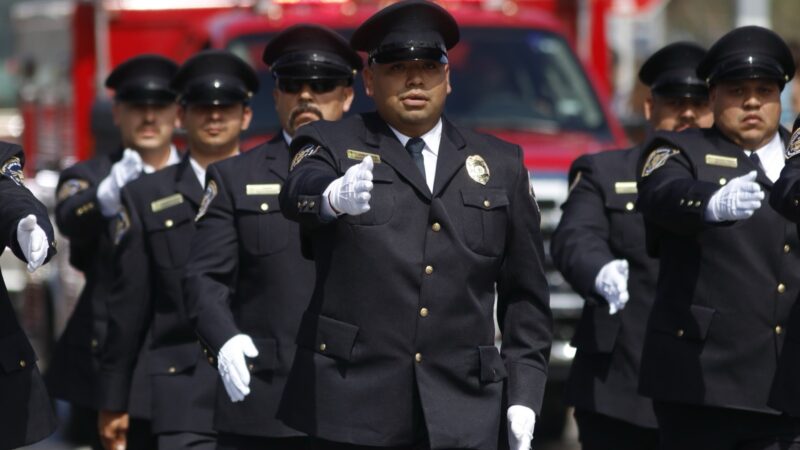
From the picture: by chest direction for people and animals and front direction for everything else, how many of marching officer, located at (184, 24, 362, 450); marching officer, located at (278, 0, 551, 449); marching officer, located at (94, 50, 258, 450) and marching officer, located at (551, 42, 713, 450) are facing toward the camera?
4

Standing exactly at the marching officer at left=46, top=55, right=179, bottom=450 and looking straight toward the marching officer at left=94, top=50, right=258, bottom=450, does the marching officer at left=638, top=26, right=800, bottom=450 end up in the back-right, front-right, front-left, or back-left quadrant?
front-left

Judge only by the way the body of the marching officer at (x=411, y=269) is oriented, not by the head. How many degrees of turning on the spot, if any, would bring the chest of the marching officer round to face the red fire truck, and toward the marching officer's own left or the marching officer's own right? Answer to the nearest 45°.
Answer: approximately 180°

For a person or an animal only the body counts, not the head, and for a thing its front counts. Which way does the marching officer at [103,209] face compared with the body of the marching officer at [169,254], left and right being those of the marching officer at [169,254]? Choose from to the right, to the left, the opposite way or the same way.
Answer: the same way

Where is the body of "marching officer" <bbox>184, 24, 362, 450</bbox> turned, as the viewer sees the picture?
toward the camera

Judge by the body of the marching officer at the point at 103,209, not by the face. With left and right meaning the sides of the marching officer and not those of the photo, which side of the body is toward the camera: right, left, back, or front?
front

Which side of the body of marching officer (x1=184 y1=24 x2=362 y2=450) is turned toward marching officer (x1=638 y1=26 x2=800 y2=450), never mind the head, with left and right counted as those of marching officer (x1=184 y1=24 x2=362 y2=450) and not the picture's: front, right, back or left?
left

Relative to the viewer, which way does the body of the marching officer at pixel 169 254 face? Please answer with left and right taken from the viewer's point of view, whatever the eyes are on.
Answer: facing the viewer

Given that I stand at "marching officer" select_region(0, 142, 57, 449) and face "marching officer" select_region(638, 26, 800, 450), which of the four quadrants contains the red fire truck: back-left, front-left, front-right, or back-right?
front-left

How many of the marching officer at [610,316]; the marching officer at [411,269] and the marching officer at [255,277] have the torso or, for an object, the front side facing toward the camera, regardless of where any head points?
3

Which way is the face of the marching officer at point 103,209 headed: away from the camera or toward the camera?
toward the camera

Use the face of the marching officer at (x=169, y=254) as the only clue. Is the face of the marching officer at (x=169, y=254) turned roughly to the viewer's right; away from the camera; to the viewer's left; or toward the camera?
toward the camera

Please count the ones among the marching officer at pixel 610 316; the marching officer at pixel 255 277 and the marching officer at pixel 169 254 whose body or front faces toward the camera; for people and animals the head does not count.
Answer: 3

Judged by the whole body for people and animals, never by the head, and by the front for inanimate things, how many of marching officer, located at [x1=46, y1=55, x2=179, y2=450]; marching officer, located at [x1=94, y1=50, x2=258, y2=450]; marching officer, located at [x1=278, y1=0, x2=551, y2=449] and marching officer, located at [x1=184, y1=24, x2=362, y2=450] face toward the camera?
4

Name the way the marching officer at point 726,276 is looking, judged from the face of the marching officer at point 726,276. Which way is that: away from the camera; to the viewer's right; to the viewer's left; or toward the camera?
toward the camera
